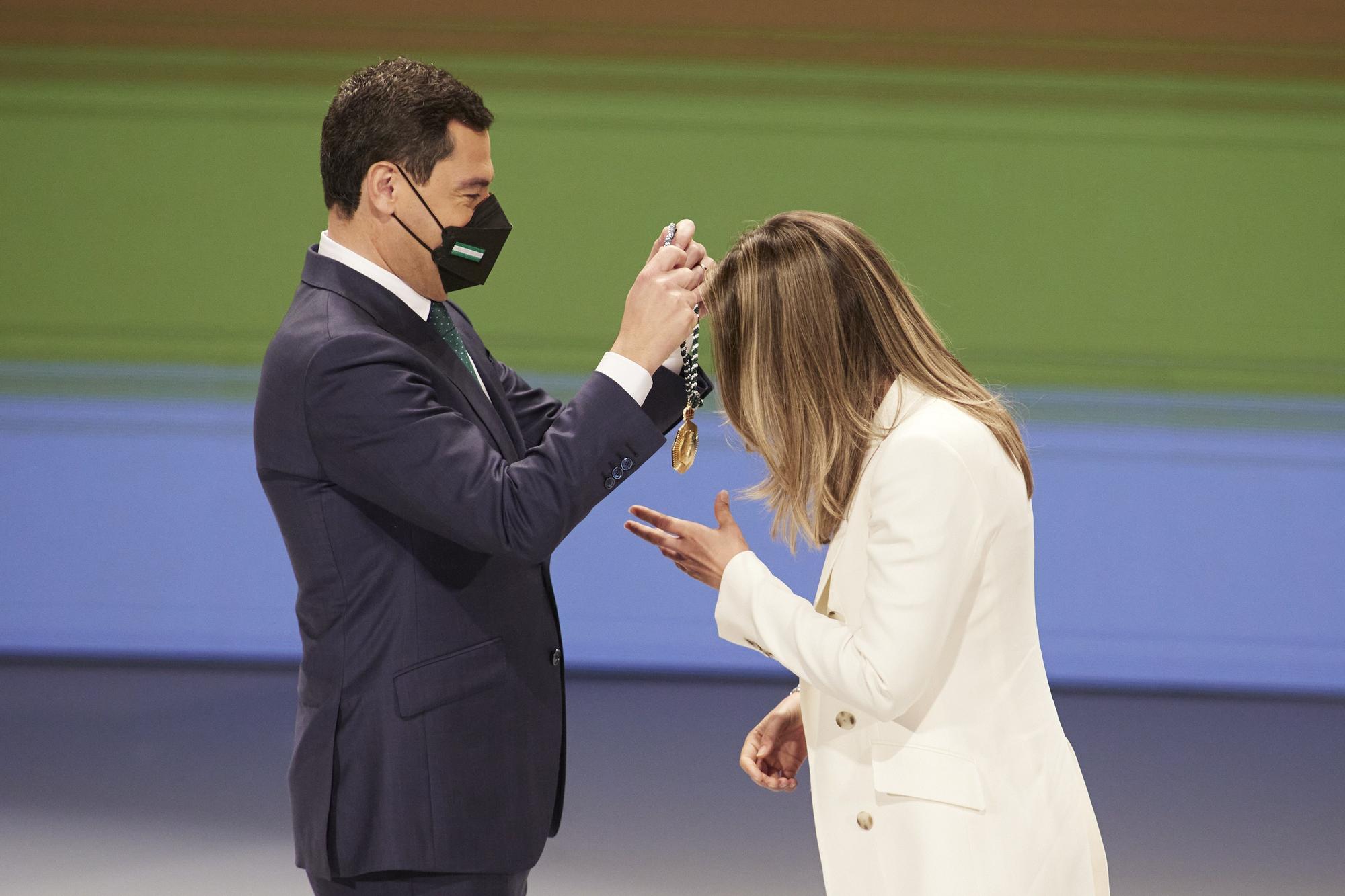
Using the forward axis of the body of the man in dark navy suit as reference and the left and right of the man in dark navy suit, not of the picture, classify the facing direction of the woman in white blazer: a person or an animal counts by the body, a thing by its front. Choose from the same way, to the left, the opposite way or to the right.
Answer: the opposite way

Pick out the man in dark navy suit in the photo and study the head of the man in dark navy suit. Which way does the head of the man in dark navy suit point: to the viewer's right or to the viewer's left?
to the viewer's right

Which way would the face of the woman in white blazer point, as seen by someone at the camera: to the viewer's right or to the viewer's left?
to the viewer's left

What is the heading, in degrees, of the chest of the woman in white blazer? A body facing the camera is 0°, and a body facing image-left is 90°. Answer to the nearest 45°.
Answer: approximately 90°

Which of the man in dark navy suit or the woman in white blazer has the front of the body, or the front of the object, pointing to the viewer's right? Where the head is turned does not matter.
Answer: the man in dark navy suit

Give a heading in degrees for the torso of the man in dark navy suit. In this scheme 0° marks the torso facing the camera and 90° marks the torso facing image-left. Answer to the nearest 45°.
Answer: approximately 270°

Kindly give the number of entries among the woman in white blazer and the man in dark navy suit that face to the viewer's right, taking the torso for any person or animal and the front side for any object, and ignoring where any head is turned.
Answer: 1
